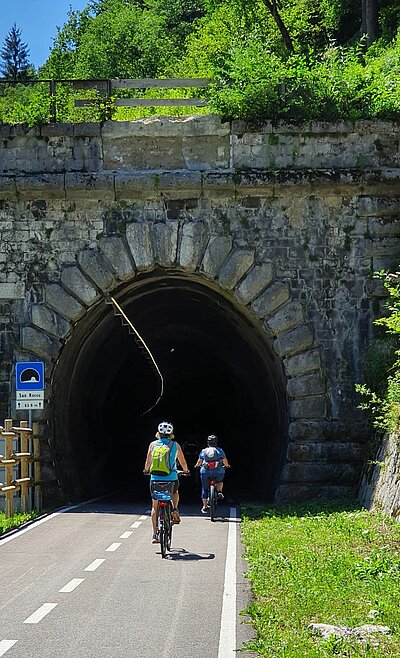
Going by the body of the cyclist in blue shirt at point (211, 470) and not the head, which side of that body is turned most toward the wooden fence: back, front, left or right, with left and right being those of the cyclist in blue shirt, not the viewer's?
left

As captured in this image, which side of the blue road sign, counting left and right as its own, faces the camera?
front

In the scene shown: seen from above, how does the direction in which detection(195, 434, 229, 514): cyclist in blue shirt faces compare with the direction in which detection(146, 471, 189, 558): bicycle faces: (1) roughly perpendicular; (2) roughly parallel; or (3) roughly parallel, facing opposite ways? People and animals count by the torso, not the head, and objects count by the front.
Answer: roughly parallel

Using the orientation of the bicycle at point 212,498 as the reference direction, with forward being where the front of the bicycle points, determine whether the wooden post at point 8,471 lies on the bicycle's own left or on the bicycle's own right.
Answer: on the bicycle's own left

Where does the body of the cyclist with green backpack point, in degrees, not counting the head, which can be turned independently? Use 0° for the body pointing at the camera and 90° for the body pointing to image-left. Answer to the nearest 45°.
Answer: approximately 180°

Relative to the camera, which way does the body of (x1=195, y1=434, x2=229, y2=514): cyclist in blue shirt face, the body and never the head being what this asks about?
away from the camera

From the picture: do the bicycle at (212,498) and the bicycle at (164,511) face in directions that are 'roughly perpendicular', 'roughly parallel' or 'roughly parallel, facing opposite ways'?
roughly parallel

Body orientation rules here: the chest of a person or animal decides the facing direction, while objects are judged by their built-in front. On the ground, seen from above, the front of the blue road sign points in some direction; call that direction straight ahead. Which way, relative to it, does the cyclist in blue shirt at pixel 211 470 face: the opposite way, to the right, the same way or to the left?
the opposite way

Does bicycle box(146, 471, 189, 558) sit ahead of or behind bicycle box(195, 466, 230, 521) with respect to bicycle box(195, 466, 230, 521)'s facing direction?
behind

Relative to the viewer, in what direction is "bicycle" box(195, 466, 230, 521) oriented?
away from the camera

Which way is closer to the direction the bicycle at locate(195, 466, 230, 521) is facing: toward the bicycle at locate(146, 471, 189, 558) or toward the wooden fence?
the wooden fence

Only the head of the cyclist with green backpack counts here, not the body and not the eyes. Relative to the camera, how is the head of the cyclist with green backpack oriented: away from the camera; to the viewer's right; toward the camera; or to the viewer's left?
away from the camera

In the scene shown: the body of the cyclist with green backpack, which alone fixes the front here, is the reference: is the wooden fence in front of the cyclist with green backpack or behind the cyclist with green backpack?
in front

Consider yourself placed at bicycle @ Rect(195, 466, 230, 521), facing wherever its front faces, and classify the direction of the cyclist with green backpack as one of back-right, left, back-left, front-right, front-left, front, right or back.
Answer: back
